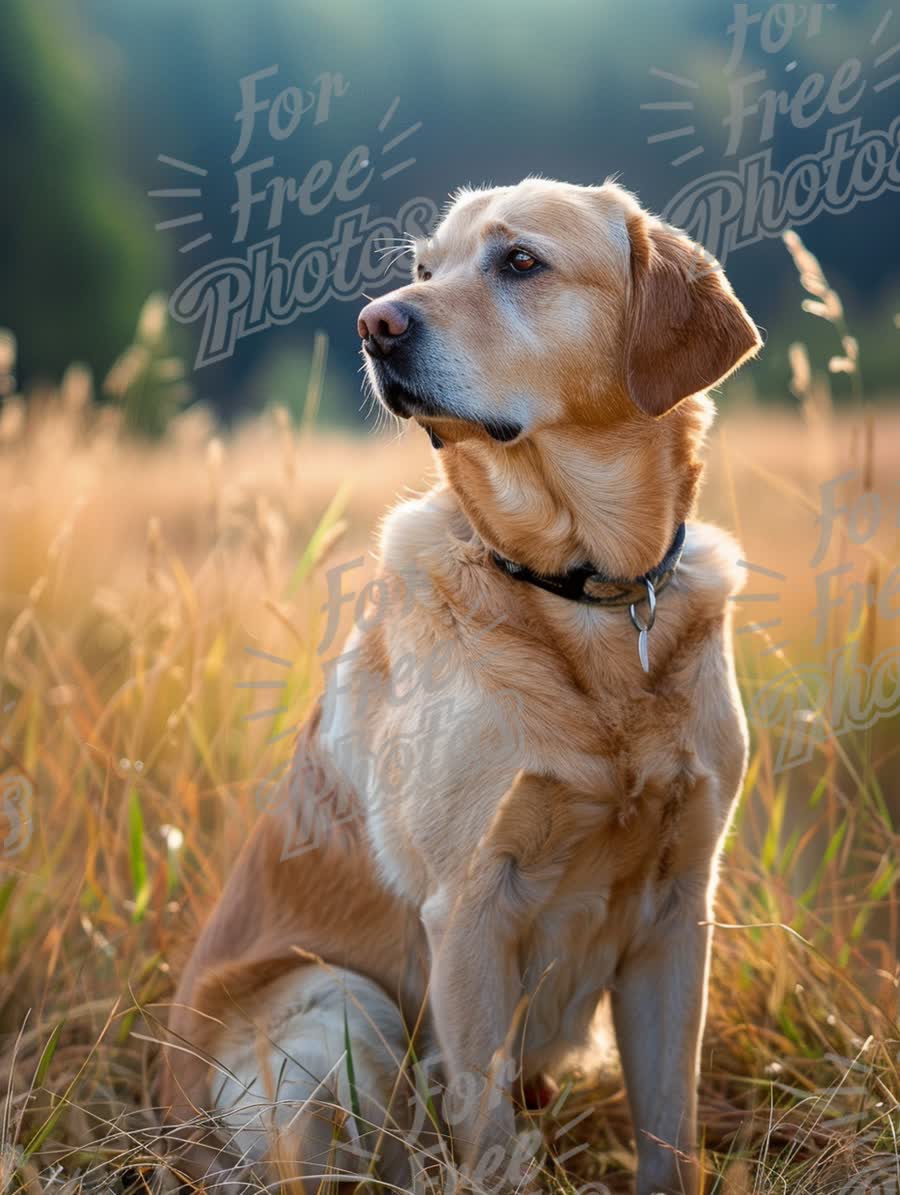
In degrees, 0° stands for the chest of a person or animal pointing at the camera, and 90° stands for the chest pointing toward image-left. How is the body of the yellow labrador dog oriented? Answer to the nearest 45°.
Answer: approximately 315°
